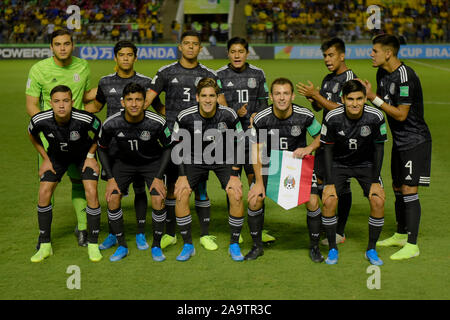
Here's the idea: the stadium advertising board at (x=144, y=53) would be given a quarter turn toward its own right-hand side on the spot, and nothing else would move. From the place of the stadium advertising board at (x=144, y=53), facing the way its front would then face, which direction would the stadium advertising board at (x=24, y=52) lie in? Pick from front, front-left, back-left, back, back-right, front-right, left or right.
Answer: front

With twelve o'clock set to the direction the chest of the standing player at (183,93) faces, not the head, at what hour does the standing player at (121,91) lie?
the standing player at (121,91) is roughly at 3 o'clock from the standing player at (183,93).

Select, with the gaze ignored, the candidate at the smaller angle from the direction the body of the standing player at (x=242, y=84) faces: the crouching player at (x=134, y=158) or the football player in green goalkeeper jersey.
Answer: the crouching player

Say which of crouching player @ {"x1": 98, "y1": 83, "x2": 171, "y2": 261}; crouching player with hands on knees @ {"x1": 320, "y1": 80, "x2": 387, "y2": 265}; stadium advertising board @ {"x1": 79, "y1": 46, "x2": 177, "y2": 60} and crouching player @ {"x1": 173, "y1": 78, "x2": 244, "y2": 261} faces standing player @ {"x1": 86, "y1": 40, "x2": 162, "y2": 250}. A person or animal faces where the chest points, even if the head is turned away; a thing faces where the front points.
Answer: the stadium advertising board

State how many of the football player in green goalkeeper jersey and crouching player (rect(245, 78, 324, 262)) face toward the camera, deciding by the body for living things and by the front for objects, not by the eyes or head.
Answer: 2

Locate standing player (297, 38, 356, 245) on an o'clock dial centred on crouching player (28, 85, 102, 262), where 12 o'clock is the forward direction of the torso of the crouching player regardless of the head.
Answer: The standing player is roughly at 9 o'clock from the crouching player.

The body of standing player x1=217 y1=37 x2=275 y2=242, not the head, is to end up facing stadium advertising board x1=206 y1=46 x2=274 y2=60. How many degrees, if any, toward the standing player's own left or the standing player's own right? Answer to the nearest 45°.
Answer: approximately 180°

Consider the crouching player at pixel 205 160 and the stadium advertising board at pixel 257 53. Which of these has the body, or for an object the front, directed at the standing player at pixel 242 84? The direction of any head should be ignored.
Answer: the stadium advertising board

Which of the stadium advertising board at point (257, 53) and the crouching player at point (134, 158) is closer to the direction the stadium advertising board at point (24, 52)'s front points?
the crouching player

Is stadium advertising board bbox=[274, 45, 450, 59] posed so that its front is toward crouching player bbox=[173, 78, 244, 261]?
yes

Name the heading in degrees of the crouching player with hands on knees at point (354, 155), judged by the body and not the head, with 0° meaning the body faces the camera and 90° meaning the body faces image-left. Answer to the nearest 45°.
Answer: approximately 0°

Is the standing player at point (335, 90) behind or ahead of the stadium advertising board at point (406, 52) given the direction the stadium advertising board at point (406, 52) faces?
ahead
